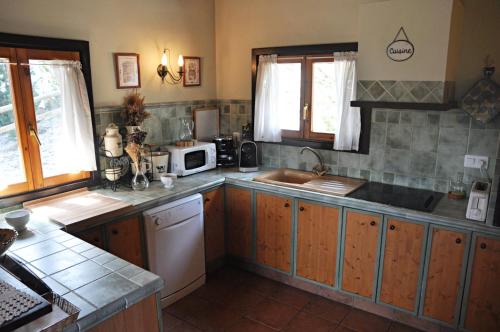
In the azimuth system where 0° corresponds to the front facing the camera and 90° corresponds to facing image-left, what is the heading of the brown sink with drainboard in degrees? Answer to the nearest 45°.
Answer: approximately 45°

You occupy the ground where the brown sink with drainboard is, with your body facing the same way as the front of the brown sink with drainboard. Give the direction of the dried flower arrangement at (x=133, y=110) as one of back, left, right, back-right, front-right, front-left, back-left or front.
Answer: front-right

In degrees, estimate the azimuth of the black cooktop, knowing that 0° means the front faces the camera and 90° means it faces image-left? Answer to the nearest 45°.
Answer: approximately 45°

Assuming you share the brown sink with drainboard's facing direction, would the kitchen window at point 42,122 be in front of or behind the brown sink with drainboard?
in front

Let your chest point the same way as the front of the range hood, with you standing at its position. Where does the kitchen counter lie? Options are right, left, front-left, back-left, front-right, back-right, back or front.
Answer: front-right

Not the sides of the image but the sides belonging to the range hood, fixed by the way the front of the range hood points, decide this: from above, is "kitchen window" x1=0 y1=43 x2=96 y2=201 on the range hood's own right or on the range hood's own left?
on the range hood's own right

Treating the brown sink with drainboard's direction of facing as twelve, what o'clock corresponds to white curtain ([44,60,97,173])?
The white curtain is roughly at 1 o'clock from the brown sink with drainboard.

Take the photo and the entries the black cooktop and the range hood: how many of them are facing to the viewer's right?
0

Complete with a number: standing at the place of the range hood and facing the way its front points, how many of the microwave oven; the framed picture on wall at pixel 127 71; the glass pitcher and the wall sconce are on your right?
4

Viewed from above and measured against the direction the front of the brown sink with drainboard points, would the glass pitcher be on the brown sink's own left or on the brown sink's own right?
on the brown sink's own right

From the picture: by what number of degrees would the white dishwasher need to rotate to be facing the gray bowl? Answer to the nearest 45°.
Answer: approximately 90° to its right

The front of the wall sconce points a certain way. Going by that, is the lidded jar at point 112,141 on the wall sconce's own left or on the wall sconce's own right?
on the wall sconce's own right
